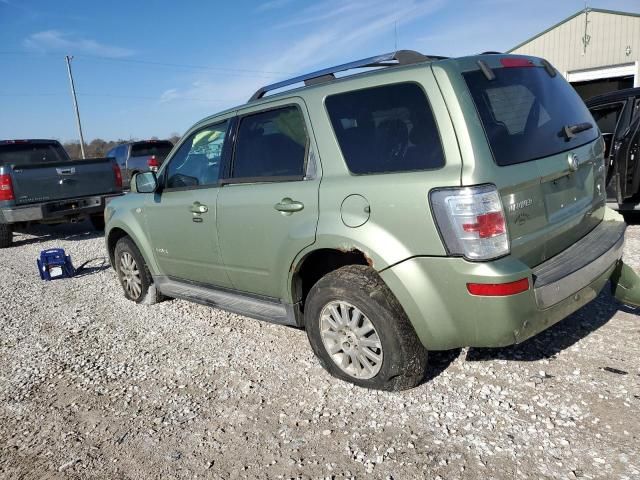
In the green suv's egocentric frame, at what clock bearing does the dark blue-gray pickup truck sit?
The dark blue-gray pickup truck is roughly at 12 o'clock from the green suv.

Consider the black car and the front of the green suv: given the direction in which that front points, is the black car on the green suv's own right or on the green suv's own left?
on the green suv's own right

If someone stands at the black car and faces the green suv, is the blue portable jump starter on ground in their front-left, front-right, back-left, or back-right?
front-right

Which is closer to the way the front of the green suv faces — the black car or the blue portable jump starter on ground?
the blue portable jump starter on ground

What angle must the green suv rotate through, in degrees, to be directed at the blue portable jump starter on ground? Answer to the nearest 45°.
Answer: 0° — it already faces it

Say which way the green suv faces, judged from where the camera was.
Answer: facing away from the viewer and to the left of the viewer

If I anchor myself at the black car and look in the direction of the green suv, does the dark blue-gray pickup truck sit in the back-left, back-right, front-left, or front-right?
front-right

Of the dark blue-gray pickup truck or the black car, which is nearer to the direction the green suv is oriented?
the dark blue-gray pickup truck

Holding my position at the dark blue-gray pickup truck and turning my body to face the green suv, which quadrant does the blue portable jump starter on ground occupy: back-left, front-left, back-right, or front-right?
front-right
